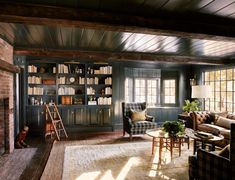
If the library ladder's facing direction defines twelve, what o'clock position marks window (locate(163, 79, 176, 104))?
The window is roughly at 10 o'clock from the library ladder.

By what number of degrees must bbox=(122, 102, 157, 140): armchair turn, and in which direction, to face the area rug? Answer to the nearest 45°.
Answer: approximately 45° to its right

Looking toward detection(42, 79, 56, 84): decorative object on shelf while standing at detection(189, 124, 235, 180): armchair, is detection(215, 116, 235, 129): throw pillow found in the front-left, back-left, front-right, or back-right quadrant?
front-right

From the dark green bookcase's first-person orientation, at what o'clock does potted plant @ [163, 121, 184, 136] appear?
The potted plant is roughly at 11 o'clock from the dark green bookcase.

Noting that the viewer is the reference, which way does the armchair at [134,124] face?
facing the viewer and to the right of the viewer

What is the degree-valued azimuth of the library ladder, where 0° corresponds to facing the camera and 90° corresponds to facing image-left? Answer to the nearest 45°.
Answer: approximately 315°

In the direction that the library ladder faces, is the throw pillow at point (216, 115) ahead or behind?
ahead

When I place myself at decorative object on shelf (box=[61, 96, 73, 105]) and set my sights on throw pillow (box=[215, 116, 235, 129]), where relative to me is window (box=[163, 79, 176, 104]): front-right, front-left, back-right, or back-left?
front-left

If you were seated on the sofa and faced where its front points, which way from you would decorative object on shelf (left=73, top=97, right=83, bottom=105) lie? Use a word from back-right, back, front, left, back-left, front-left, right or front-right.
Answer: front-right

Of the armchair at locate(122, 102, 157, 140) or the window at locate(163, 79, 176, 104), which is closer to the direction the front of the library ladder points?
the armchair

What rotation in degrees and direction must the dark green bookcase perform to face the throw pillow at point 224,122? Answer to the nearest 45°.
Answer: approximately 45° to its left

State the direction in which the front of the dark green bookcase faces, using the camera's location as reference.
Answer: facing the viewer

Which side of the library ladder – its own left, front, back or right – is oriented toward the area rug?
front

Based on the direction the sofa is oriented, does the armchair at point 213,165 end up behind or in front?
in front

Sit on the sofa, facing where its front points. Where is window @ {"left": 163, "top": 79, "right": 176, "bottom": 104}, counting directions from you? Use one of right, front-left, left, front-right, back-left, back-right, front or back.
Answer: right

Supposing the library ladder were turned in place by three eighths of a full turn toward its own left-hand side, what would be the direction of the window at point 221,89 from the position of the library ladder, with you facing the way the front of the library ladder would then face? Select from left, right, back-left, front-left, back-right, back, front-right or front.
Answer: right

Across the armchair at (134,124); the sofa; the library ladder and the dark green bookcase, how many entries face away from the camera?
0

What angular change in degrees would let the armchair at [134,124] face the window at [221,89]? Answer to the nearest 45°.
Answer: approximately 90° to its left

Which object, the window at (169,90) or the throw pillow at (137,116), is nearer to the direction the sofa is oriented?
the throw pillow

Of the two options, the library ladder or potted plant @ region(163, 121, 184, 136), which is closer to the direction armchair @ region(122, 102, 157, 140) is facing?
the potted plant

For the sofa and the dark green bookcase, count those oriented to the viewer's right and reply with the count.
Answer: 0
